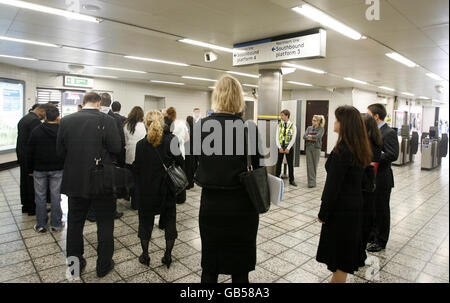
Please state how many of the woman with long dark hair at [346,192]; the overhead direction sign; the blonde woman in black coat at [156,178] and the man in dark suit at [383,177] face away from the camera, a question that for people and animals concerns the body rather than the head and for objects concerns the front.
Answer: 1

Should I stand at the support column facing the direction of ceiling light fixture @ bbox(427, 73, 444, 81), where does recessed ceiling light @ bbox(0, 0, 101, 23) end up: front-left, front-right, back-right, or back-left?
back-right

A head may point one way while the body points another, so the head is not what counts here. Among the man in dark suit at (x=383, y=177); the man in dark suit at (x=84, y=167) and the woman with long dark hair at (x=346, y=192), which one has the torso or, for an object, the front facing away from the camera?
the man in dark suit at (x=84, y=167)

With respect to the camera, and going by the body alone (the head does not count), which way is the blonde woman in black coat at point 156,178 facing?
away from the camera

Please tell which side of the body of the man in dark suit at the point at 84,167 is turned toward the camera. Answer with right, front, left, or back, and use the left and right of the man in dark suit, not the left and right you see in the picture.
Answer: back

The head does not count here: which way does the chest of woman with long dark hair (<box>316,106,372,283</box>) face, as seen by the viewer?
to the viewer's left

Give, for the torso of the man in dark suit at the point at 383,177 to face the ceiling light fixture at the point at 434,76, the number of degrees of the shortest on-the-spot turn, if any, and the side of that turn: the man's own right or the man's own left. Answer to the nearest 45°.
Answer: approximately 90° to the man's own right

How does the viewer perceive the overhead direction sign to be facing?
facing the viewer and to the left of the viewer

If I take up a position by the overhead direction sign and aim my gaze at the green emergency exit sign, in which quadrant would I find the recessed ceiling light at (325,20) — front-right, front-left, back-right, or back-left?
back-left

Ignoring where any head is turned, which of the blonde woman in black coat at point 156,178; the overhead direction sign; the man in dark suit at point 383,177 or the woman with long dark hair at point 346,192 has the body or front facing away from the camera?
the blonde woman in black coat

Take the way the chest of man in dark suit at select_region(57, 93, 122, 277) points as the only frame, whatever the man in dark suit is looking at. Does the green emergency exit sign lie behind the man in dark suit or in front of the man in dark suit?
in front

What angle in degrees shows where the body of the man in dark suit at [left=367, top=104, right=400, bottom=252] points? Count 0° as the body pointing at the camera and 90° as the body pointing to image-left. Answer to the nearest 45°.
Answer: approximately 90°

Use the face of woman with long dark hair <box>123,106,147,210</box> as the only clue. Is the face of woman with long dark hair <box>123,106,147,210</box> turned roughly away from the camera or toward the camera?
away from the camera

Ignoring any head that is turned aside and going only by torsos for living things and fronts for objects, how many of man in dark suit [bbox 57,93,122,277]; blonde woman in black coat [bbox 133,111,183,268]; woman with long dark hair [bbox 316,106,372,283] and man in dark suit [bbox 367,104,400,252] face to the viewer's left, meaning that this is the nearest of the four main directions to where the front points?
2
